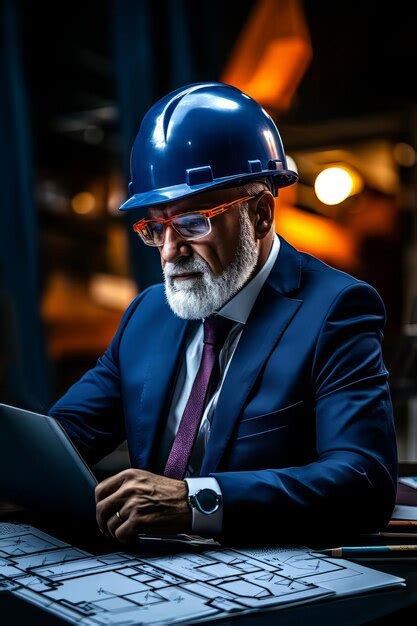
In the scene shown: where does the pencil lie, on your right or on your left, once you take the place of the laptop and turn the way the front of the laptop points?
on your right

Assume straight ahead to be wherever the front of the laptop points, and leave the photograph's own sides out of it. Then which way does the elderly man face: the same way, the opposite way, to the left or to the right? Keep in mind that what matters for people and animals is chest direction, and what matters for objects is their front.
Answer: the opposite way

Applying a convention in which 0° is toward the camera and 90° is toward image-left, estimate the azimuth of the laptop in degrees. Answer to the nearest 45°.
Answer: approximately 225°

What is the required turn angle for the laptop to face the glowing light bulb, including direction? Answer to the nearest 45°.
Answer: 0° — it already faces it
